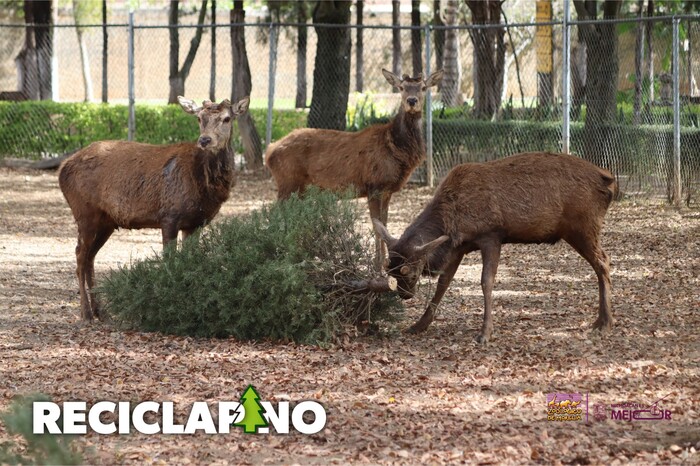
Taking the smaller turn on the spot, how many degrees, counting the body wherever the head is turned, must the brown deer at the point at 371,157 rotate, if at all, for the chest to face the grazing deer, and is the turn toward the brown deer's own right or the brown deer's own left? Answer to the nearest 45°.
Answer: approximately 90° to the brown deer's own right

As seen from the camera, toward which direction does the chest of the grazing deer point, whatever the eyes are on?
to the viewer's left

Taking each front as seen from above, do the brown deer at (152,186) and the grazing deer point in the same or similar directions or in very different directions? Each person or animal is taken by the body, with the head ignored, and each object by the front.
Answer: very different directions

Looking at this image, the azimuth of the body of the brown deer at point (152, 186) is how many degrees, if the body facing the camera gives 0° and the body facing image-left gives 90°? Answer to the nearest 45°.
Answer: approximately 270°

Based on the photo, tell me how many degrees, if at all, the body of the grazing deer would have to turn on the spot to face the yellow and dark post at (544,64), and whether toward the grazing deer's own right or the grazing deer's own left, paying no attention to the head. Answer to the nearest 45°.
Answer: approximately 90° to the grazing deer's own right

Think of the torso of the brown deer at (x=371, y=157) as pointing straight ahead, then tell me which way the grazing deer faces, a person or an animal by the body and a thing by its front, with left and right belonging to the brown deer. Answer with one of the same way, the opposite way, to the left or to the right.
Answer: the opposite way

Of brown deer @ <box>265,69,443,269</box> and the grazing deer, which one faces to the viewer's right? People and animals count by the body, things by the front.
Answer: the brown deer

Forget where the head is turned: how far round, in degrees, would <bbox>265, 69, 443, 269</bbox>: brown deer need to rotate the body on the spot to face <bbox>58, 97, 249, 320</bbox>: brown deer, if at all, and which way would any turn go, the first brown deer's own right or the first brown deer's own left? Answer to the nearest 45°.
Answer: approximately 135° to the first brown deer's own right

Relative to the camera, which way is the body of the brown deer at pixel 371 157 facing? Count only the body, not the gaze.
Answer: to the viewer's right
